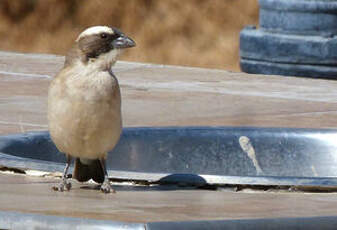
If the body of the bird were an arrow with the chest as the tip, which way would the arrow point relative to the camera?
toward the camera
